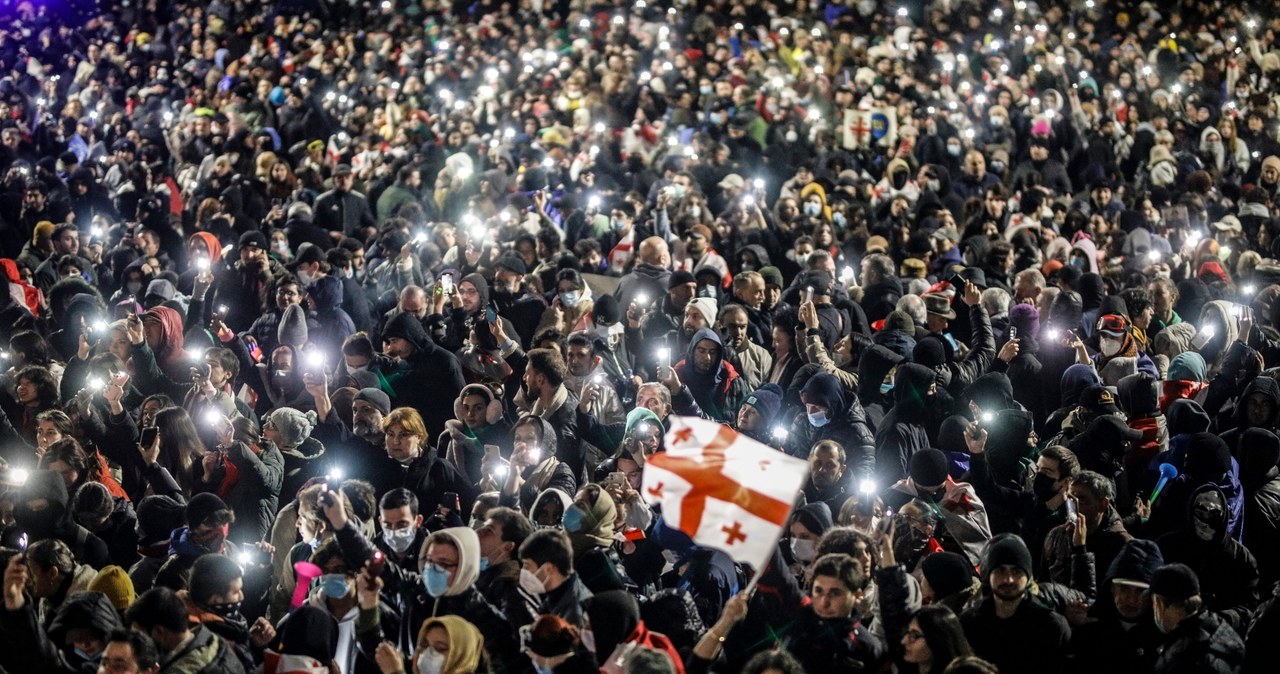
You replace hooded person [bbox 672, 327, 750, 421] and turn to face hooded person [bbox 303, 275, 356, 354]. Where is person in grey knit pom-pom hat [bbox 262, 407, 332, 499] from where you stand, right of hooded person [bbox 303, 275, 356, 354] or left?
left

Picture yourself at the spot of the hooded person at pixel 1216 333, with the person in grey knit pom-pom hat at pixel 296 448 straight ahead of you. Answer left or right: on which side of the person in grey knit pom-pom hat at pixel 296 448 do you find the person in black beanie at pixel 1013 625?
left

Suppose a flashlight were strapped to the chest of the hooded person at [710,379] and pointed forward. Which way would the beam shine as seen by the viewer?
toward the camera

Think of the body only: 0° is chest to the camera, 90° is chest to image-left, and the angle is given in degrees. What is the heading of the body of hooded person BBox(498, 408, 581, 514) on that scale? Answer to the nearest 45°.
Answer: approximately 45°

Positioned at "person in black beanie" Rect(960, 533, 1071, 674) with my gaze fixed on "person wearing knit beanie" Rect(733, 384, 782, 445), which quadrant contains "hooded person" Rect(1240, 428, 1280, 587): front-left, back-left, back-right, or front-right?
front-right

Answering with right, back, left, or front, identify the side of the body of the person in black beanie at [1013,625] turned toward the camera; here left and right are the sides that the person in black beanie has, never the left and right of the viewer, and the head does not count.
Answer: front

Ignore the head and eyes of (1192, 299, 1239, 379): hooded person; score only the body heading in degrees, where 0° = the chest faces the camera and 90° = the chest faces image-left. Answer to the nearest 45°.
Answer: approximately 45°

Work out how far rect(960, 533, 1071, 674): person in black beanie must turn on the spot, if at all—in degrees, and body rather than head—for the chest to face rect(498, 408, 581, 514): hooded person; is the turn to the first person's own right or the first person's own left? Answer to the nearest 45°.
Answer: approximately 90° to the first person's own right

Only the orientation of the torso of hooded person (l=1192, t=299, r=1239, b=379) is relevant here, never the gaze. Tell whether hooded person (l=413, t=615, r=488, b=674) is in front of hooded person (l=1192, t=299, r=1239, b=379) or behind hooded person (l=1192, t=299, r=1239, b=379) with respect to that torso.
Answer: in front

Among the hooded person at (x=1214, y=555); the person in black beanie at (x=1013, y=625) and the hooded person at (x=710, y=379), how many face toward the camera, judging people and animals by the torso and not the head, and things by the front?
3

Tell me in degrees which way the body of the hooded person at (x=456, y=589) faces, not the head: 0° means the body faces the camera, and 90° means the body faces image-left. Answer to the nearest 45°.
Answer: approximately 45°

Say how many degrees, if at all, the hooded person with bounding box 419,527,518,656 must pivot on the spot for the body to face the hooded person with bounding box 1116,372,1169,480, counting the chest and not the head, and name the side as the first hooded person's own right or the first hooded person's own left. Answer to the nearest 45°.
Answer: approximately 135° to the first hooded person's own left

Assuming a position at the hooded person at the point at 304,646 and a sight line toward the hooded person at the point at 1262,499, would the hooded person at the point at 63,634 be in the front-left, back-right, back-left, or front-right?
back-left
